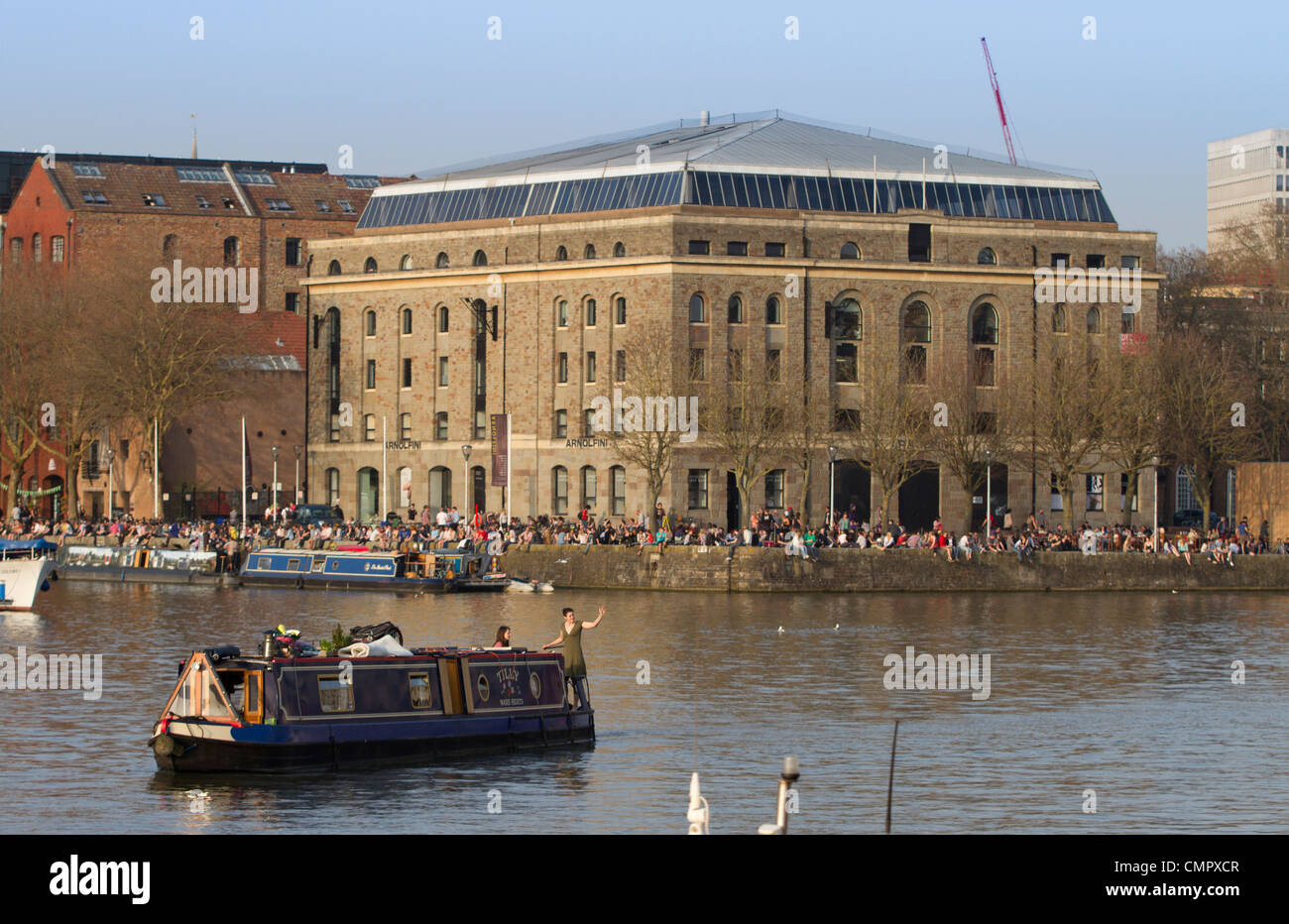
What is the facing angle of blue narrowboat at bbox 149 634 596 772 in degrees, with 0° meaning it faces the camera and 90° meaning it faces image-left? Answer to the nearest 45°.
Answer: approximately 45°
